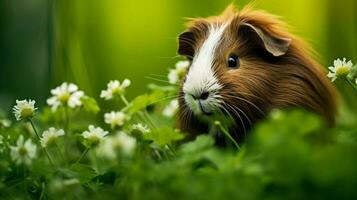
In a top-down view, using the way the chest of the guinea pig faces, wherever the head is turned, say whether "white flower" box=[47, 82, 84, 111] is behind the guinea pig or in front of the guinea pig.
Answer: in front

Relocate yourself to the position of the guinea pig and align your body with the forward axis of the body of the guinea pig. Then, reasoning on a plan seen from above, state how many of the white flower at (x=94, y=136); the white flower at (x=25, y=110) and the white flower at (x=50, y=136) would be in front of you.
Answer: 3

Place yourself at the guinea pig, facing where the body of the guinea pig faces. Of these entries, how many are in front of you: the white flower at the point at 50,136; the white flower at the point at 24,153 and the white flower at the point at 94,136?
3

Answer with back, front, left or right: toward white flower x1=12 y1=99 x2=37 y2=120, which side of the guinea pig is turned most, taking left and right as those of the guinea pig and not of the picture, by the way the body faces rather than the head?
front

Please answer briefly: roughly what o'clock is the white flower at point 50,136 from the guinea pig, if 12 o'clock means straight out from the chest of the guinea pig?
The white flower is roughly at 12 o'clock from the guinea pig.

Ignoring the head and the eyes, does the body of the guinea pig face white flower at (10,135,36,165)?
yes

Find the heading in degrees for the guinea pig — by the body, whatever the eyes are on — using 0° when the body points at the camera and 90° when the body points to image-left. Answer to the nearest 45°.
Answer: approximately 45°

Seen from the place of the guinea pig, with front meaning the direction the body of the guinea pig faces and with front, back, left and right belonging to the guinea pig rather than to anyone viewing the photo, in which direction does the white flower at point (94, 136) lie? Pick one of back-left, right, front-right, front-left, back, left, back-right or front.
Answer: front

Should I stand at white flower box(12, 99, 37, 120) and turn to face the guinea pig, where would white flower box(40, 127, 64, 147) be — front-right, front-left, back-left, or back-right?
front-right
